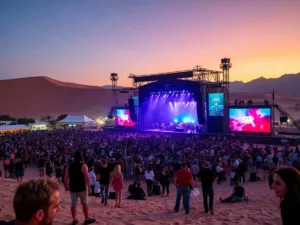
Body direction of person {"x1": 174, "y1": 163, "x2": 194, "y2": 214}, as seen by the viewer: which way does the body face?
away from the camera

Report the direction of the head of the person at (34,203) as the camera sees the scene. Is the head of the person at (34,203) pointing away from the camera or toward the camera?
away from the camera

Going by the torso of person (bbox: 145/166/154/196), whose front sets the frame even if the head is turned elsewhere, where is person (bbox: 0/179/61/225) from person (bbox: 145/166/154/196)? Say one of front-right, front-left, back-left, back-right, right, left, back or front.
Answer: back

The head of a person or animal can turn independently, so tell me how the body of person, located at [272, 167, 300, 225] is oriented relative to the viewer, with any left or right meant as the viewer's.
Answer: facing to the left of the viewer

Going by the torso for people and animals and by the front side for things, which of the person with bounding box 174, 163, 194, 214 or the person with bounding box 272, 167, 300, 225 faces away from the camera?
the person with bounding box 174, 163, 194, 214

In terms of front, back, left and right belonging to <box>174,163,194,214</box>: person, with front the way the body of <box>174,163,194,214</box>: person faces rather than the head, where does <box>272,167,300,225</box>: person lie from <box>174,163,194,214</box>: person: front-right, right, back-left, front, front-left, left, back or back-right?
back

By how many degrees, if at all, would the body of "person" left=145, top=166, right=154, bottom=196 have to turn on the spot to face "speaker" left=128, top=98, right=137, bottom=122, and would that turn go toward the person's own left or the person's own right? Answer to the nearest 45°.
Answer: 0° — they already face it

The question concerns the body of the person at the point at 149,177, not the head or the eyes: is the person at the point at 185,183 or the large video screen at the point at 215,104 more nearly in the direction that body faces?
the large video screen

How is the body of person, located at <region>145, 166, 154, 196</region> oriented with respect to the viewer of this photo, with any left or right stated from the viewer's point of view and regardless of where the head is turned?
facing away from the viewer

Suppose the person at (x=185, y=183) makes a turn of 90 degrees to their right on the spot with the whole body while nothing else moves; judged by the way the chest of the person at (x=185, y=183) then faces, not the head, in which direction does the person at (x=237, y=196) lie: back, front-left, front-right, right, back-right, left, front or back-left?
front-left

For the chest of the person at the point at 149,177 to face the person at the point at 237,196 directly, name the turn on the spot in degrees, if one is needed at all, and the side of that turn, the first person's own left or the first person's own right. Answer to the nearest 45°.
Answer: approximately 135° to the first person's own right

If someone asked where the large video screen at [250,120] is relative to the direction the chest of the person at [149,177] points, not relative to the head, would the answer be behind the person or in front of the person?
in front
